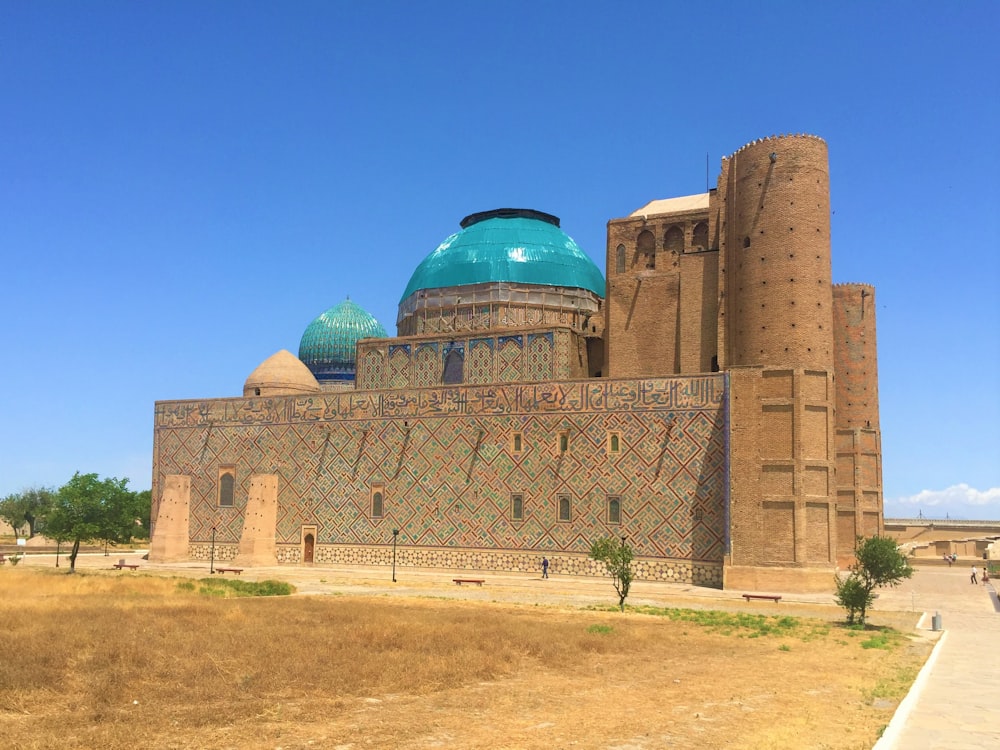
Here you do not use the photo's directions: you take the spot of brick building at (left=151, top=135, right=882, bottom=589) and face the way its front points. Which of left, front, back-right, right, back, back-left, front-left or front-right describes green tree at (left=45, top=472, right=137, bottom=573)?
back

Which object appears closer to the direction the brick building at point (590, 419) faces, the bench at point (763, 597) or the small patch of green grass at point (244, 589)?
the bench

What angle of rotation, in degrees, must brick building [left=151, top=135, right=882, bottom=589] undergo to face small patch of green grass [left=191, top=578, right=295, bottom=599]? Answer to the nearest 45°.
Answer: approximately 135° to its right

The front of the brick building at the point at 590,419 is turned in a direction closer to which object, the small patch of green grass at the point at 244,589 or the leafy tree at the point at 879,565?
the leafy tree

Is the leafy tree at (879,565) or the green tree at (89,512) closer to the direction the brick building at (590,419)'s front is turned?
the leafy tree

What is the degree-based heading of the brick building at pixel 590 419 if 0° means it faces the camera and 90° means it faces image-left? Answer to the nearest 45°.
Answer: approximately 270°

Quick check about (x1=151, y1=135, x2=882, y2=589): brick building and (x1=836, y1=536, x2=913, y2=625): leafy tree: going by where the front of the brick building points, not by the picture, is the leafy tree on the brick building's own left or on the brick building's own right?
on the brick building's own right

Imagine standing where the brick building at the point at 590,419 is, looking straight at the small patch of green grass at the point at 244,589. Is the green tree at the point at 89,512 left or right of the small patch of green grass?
right

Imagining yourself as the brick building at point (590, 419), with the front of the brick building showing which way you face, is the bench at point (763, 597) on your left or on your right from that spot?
on your right
